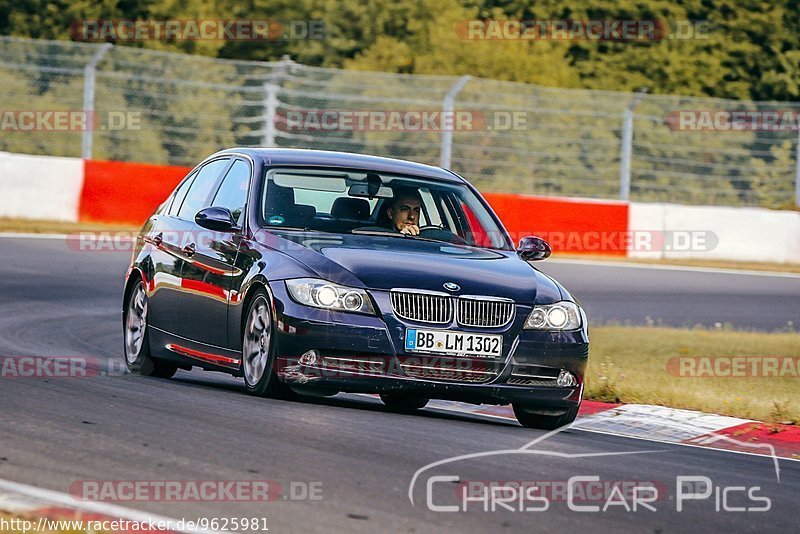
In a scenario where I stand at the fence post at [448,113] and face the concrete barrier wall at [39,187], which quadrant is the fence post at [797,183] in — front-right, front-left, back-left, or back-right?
back-left

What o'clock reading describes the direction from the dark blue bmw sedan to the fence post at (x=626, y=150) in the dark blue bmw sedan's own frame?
The fence post is roughly at 8 o'clock from the dark blue bmw sedan.

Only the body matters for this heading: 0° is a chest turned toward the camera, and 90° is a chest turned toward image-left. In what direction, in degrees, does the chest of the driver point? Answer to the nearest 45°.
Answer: approximately 315°

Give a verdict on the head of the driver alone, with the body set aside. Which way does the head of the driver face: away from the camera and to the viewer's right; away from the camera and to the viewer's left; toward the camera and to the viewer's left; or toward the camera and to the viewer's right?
toward the camera and to the viewer's right

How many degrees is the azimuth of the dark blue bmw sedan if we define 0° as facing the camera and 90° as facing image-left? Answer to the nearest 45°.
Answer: approximately 315°

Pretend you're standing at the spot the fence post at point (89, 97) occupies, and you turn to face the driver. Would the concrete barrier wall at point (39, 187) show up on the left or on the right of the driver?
right

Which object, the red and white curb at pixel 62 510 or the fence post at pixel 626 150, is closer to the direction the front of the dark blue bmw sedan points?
the red and white curb

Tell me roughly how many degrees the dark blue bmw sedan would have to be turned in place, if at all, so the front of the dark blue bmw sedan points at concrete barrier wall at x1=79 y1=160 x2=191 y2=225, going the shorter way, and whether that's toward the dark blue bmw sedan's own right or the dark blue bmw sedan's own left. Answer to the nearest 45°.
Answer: approximately 135° to the dark blue bmw sedan's own left

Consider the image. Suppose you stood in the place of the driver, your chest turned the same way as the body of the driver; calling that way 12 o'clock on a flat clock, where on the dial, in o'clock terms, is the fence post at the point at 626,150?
The fence post is roughly at 8 o'clock from the driver.

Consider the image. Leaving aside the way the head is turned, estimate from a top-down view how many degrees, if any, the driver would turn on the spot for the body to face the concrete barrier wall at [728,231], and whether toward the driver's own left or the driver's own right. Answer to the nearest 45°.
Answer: approximately 135° to the driver's own left

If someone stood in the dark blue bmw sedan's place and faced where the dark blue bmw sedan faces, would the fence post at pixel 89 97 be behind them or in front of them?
behind

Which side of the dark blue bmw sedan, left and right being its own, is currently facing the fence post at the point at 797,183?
left
